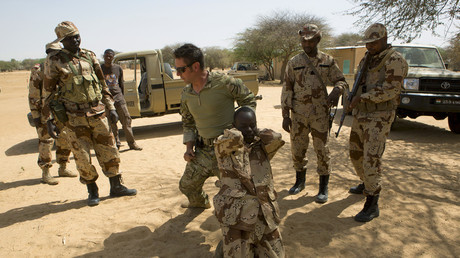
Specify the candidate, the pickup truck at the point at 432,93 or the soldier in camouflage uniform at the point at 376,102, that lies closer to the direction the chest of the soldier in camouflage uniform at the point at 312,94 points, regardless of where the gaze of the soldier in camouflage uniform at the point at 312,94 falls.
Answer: the soldier in camouflage uniform

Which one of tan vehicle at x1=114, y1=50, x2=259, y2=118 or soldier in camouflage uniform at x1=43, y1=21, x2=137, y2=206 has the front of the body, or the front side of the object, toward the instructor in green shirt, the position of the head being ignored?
the soldier in camouflage uniform

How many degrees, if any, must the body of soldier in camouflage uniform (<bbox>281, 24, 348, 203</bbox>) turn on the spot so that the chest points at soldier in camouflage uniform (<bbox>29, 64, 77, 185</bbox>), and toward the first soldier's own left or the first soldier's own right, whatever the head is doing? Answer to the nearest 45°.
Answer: approximately 90° to the first soldier's own right

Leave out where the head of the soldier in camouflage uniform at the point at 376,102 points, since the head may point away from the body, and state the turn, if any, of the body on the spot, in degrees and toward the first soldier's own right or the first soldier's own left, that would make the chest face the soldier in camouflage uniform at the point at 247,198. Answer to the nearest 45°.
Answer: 0° — they already face them

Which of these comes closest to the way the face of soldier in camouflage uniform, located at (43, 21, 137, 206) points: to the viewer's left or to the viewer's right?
to the viewer's right

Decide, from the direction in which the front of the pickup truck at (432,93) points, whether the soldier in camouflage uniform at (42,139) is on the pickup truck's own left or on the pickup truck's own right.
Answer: on the pickup truck's own right

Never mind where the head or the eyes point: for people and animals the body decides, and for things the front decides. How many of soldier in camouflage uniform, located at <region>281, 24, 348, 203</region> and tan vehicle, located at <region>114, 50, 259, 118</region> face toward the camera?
1

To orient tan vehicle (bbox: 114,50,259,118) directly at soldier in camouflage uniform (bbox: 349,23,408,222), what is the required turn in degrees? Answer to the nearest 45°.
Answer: approximately 135° to its left

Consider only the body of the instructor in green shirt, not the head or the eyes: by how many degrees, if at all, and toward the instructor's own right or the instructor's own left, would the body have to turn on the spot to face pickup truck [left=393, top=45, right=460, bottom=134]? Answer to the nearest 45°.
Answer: approximately 180°

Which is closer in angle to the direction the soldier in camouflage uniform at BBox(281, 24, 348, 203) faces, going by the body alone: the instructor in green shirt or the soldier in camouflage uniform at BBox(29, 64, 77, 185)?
the instructor in green shirt

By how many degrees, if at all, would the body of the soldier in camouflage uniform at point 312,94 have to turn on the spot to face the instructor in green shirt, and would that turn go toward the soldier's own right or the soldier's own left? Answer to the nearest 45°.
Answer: approximately 45° to the soldier's own right

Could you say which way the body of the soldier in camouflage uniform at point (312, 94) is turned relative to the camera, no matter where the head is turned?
toward the camera

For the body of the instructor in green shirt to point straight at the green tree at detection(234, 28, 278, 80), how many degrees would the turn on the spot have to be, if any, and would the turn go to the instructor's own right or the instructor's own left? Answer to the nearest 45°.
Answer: approximately 135° to the instructor's own right

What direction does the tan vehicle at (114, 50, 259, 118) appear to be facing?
to the viewer's left

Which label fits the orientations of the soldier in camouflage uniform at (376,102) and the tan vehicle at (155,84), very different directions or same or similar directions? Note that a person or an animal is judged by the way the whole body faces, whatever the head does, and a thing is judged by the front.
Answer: same or similar directions

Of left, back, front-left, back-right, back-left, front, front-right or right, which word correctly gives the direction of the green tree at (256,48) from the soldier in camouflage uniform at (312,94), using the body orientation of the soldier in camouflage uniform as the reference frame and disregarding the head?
back

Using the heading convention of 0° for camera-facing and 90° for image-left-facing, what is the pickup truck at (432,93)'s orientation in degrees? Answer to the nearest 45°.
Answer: approximately 315°

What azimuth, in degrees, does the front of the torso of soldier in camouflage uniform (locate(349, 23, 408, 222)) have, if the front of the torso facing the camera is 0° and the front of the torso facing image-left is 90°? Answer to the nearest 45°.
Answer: approximately 45°

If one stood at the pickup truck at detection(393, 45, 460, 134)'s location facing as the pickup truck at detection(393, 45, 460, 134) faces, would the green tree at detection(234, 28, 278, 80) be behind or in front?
behind
